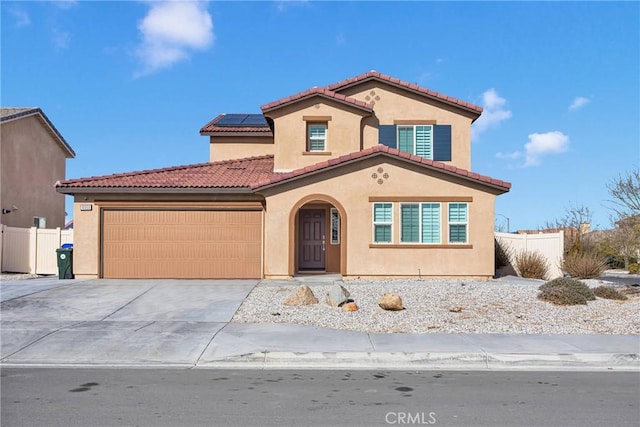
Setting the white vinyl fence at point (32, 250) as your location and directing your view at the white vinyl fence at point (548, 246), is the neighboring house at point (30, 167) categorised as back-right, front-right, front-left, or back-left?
back-left

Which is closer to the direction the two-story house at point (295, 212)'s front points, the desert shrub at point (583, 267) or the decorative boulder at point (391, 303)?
the decorative boulder

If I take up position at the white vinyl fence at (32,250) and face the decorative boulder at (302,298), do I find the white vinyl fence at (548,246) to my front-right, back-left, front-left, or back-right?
front-left

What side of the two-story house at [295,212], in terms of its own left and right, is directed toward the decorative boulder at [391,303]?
front

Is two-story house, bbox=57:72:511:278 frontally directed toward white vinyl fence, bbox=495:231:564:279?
no

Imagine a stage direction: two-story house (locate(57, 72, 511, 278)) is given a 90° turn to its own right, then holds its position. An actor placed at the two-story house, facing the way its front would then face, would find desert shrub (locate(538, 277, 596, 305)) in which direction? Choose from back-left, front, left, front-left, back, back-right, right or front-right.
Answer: back-left

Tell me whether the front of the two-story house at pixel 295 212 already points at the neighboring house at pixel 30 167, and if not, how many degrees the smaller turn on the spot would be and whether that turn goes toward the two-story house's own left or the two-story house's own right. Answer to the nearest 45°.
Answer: approximately 135° to the two-story house's own right

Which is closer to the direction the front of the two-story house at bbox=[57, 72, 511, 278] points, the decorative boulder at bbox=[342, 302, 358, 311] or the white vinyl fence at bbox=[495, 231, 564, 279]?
the decorative boulder

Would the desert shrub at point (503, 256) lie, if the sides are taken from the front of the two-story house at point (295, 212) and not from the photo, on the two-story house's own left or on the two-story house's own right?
on the two-story house's own left

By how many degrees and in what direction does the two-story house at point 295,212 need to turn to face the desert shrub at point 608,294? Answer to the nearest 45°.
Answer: approximately 45° to its left

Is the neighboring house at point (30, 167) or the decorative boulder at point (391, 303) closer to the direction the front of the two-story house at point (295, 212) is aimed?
the decorative boulder

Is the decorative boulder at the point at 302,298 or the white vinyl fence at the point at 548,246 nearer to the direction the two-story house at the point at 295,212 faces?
the decorative boulder

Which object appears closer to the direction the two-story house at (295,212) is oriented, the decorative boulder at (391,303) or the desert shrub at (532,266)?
the decorative boulder

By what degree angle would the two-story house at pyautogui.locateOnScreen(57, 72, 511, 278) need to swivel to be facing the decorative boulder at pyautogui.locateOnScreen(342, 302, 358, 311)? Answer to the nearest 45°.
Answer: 0° — it already faces it

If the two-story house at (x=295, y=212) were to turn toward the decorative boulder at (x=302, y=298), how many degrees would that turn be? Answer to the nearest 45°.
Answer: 0° — it already faces it

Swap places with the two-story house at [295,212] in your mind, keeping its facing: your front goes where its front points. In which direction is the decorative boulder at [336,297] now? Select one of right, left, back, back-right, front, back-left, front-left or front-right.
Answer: front

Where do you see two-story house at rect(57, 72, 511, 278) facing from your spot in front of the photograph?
facing the viewer

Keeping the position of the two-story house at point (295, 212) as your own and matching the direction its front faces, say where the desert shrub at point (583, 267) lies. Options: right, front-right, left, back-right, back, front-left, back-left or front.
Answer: left
